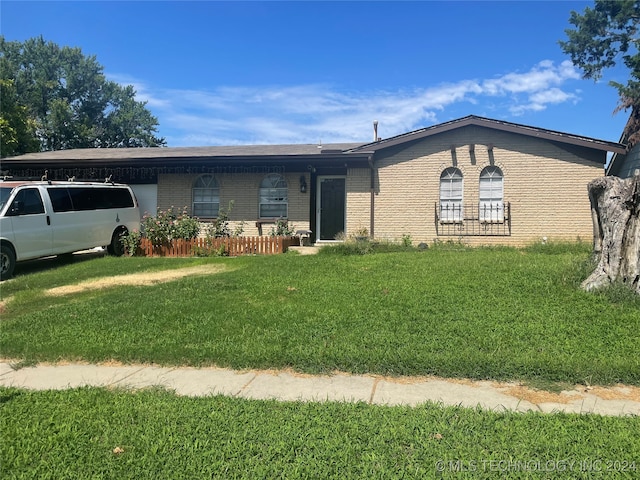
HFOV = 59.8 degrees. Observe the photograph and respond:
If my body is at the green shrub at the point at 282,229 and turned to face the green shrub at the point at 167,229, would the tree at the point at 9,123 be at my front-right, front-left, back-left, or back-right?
front-right

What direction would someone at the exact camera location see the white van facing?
facing the viewer and to the left of the viewer

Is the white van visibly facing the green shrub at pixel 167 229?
no

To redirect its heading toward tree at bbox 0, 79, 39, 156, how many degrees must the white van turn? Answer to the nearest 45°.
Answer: approximately 135° to its right

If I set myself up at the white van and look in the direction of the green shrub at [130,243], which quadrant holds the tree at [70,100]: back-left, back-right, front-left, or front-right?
front-left

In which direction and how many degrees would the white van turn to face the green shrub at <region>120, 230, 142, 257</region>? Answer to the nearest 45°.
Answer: approximately 180°

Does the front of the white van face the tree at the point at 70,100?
no

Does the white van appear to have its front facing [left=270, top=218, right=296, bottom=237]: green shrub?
no
